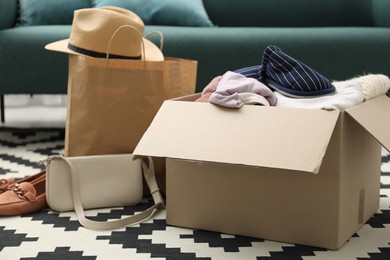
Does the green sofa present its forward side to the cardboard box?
yes

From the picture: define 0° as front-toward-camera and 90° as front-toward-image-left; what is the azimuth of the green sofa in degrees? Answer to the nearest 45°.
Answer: approximately 0°

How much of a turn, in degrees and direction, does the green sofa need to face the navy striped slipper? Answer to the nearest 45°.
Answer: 0° — it already faces it

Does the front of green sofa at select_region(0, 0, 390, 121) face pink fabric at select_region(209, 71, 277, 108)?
yes

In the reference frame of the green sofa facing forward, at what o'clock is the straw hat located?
The straw hat is roughly at 1 o'clock from the green sofa.
